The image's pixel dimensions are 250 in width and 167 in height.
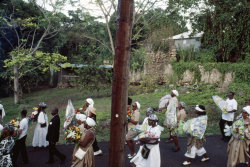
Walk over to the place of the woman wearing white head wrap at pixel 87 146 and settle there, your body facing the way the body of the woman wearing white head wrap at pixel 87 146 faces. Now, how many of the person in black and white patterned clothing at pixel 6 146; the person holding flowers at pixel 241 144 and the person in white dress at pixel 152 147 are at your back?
2

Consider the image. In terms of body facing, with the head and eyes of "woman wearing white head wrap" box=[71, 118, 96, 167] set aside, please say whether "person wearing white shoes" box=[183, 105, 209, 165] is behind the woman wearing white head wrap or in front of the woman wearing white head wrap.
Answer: behind

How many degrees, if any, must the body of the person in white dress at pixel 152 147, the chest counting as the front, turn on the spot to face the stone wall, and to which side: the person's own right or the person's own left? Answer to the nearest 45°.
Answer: approximately 90° to the person's own right

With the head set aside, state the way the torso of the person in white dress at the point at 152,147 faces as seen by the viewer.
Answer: to the viewer's left

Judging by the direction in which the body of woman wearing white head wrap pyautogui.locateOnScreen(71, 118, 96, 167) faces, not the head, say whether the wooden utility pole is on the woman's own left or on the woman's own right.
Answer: on the woman's own left

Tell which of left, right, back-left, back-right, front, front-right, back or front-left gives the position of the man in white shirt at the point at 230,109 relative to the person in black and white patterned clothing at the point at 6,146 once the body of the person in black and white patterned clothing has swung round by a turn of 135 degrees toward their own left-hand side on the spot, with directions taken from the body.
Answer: front-left

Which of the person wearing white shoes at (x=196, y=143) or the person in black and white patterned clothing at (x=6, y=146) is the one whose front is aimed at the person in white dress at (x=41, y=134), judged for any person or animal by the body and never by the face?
the person wearing white shoes at (x=196, y=143)

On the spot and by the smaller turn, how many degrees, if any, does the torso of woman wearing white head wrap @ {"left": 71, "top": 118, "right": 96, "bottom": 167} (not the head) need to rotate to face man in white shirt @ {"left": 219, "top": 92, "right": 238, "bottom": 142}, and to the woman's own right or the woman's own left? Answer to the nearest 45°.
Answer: approximately 135° to the woman's own right

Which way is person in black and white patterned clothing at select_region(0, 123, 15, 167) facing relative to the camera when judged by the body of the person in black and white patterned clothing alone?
to the viewer's left

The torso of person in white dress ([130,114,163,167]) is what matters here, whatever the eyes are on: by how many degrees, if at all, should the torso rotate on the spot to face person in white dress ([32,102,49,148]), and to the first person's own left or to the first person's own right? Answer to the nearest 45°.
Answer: approximately 45° to the first person's own right

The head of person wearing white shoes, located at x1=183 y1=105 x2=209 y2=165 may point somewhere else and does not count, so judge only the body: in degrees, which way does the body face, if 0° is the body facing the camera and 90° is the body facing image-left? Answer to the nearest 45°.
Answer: approximately 90°

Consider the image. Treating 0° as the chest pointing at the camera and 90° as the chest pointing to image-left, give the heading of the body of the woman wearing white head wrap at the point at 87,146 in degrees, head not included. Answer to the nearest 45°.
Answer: approximately 90°

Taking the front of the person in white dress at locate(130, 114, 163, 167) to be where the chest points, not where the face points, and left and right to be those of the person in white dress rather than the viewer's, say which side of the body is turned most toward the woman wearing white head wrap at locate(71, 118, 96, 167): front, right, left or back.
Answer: front
